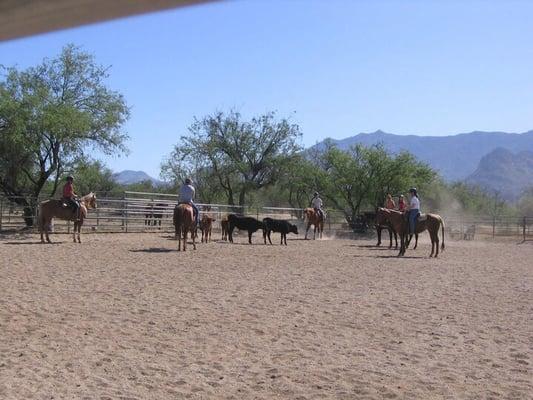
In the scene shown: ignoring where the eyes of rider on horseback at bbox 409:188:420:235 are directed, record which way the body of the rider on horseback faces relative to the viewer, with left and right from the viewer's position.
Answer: facing to the left of the viewer

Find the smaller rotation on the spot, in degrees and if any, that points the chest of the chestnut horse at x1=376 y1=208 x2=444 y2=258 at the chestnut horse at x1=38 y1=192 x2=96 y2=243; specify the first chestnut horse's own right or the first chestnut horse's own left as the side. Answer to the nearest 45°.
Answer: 0° — it already faces it

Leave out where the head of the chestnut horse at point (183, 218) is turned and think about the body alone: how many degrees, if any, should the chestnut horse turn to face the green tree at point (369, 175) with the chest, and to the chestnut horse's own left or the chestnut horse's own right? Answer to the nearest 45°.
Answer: approximately 45° to the chestnut horse's own right

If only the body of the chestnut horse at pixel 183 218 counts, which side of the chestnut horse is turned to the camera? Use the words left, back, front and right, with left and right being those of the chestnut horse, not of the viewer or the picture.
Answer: back

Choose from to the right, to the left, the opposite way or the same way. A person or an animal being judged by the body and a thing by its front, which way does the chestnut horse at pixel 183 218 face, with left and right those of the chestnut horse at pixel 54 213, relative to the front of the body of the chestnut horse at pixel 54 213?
to the left

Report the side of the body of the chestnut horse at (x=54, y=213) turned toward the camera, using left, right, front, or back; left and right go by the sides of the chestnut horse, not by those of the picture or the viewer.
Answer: right

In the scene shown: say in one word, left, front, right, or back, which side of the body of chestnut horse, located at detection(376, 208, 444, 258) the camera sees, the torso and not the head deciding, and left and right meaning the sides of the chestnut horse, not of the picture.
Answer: left

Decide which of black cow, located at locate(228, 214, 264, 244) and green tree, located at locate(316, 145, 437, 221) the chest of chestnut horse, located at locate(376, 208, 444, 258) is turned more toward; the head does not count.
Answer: the black cow
